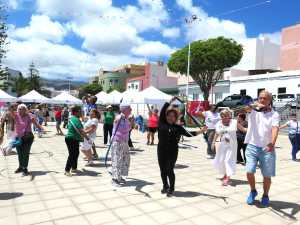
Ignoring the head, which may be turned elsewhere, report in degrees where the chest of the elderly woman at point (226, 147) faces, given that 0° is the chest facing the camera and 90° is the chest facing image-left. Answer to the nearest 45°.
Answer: approximately 0°

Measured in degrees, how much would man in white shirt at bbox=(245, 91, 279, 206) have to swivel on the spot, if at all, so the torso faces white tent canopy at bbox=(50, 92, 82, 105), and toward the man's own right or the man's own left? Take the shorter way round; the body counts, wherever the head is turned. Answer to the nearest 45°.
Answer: approximately 135° to the man's own right

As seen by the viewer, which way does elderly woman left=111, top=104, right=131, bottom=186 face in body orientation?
to the viewer's right

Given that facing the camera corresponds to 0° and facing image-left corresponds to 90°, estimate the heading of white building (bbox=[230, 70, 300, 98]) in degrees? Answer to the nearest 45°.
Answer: approximately 45°

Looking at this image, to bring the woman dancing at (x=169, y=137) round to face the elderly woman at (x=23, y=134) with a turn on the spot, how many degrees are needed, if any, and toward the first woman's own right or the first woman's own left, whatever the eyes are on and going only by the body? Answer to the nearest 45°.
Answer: approximately 90° to the first woman's own right

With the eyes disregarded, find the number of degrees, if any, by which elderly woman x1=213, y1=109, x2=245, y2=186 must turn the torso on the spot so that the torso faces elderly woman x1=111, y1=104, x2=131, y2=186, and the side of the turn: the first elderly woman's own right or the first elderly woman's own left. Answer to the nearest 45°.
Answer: approximately 45° to the first elderly woman's own right

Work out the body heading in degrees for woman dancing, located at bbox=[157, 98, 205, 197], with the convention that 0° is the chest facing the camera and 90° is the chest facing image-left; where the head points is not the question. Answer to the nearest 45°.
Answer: approximately 0°

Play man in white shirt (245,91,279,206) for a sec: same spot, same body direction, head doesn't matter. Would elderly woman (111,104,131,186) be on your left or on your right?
on your right

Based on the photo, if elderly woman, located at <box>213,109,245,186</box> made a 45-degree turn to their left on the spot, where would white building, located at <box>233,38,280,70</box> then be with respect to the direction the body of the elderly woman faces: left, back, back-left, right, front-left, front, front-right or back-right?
back-left

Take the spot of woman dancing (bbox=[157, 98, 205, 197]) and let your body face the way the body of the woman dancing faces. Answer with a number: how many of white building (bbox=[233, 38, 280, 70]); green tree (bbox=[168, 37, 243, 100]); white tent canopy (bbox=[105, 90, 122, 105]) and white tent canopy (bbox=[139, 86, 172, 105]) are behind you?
4
